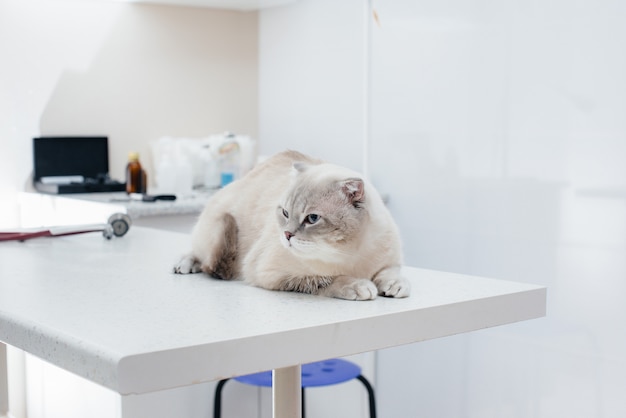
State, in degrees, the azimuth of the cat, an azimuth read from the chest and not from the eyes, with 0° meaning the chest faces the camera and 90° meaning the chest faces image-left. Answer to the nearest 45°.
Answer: approximately 315°

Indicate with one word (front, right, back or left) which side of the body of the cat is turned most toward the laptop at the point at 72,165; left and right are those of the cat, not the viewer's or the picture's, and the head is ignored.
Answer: back

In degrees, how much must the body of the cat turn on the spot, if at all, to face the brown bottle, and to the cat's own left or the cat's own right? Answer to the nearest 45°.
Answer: approximately 135° to the cat's own left
